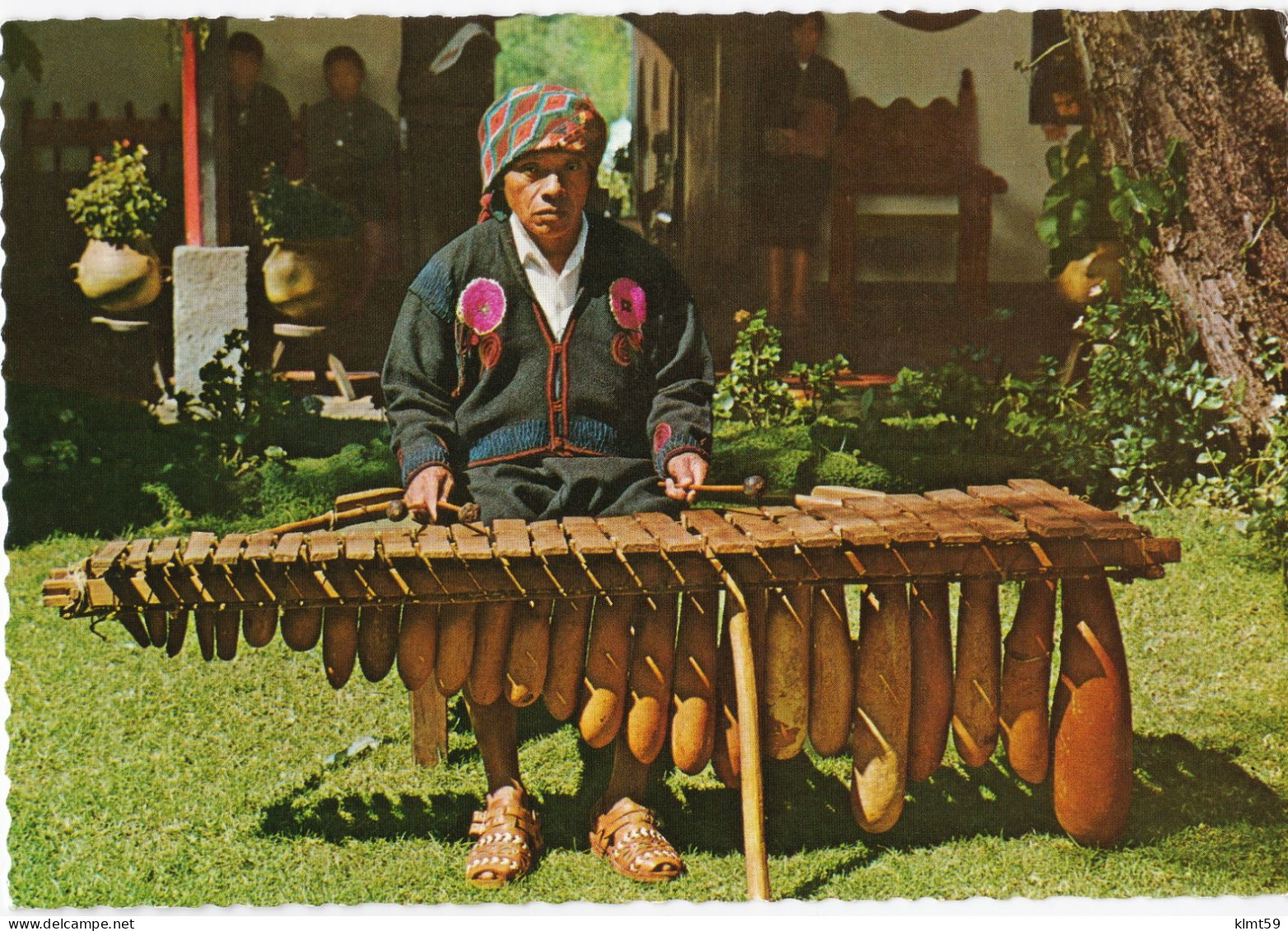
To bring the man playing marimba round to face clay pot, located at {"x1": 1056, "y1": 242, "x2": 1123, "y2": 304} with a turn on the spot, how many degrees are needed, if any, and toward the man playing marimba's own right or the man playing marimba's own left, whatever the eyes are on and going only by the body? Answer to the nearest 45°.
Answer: approximately 135° to the man playing marimba's own left

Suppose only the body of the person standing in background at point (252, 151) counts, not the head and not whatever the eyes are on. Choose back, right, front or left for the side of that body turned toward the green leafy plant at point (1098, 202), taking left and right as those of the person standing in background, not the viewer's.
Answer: left

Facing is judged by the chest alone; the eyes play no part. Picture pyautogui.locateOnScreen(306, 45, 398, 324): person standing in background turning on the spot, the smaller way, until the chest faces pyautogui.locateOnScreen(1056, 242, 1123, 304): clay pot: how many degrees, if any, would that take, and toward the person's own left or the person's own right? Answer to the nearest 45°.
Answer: approximately 90° to the person's own left

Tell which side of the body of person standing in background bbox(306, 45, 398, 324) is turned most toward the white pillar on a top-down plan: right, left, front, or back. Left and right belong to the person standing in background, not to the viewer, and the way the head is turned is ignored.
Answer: right

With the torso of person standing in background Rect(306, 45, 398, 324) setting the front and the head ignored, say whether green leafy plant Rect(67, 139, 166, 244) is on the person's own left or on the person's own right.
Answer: on the person's own right

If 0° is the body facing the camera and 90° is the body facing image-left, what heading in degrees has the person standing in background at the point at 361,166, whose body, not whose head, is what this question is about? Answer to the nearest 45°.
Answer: approximately 0°

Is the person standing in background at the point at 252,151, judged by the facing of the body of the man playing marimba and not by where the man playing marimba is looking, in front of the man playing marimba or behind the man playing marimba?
behind

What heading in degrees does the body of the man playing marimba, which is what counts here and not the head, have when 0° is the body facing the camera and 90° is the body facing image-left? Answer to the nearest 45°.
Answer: approximately 0°
